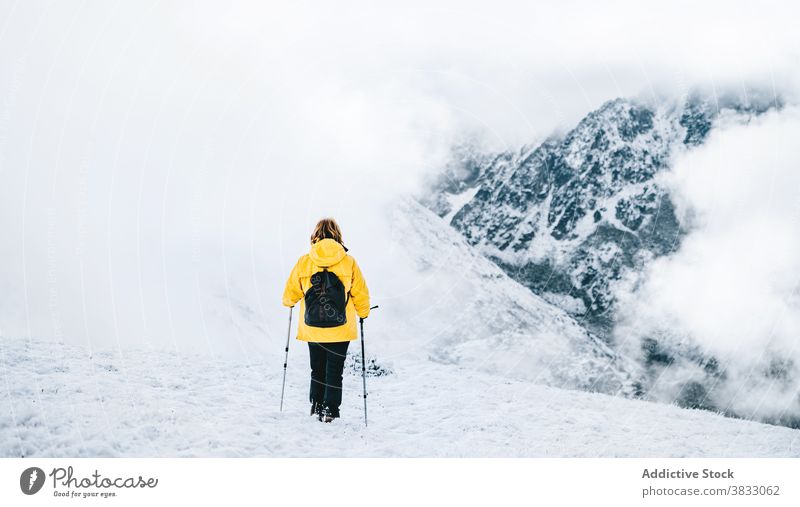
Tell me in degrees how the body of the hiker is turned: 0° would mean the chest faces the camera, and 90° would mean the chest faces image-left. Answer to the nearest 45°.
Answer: approximately 180°
